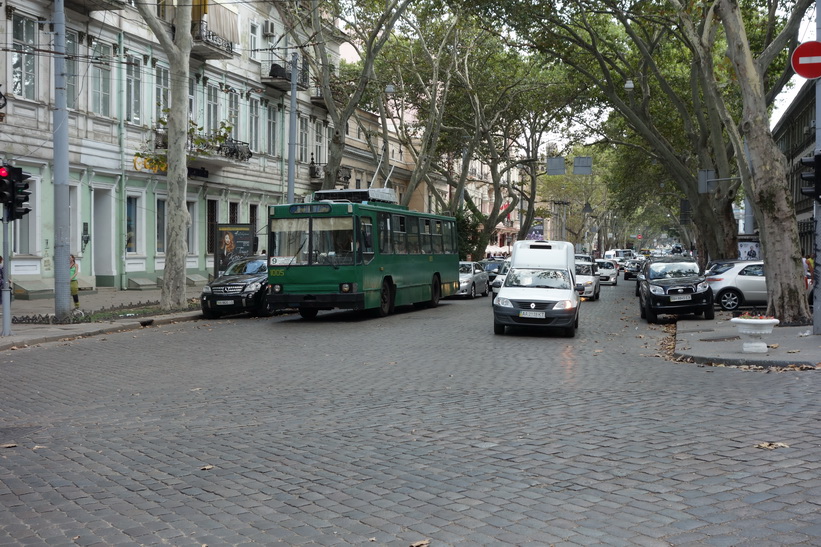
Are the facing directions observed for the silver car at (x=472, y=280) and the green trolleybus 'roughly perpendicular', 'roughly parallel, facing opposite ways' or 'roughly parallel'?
roughly parallel

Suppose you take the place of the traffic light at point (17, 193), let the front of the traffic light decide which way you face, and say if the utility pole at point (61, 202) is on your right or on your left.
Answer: on your left

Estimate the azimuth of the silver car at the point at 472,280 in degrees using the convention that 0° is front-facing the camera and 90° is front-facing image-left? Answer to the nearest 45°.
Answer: approximately 45°

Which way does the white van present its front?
toward the camera

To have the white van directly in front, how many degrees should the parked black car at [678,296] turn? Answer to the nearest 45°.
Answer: approximately 45° to its right

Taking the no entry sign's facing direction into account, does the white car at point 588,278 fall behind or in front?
behind

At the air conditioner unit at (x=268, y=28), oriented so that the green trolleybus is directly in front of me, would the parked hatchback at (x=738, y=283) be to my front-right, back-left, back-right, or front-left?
front-left

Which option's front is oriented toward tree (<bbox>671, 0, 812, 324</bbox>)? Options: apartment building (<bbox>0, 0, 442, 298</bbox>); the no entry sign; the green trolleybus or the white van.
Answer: the apartment building

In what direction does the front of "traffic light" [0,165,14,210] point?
toward the camera

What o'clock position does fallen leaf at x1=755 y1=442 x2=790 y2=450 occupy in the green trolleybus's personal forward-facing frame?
The fallen leaf is roughly at 10 o'clock from the green trolleybus.

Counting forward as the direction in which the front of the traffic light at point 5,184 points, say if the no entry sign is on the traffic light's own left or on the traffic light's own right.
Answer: on the traffic light's own left

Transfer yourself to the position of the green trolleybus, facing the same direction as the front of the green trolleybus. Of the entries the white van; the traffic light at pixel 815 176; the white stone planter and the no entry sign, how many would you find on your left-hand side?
4
